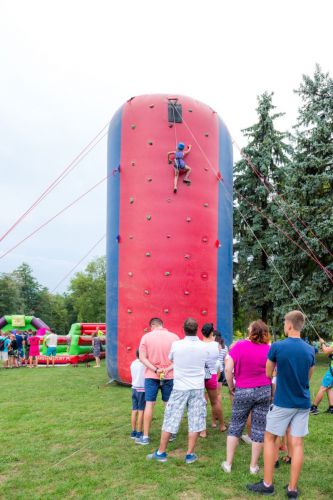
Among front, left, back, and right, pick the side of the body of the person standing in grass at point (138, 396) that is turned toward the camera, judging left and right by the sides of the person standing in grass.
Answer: back

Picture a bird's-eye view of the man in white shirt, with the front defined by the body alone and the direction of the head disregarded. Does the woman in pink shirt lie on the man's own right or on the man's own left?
on the man's own right

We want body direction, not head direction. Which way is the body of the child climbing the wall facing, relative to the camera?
away from the camera

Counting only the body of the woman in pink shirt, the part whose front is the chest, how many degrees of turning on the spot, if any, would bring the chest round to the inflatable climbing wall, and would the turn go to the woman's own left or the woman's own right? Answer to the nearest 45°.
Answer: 0° — they already face it

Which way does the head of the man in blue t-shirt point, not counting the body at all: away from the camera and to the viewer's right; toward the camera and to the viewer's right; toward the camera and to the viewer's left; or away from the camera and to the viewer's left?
away from the camera and to the viewer's left

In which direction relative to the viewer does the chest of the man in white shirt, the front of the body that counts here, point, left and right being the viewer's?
facing away from the viewer

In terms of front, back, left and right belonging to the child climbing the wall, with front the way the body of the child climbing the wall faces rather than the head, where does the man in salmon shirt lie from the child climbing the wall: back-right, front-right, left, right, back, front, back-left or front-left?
back

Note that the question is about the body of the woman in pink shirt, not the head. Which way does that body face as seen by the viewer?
away from the camera

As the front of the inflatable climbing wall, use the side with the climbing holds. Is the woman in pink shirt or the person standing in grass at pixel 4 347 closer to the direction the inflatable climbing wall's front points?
the woman in pink shirt

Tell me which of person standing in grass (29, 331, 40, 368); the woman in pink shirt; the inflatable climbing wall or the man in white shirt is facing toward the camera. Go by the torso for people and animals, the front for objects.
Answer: the inflatable climbing wall

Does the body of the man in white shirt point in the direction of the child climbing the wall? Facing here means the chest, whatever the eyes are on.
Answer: yes

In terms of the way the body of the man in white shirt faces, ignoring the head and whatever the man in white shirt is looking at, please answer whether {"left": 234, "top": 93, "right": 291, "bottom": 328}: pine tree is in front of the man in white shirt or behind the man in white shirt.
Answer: in front
